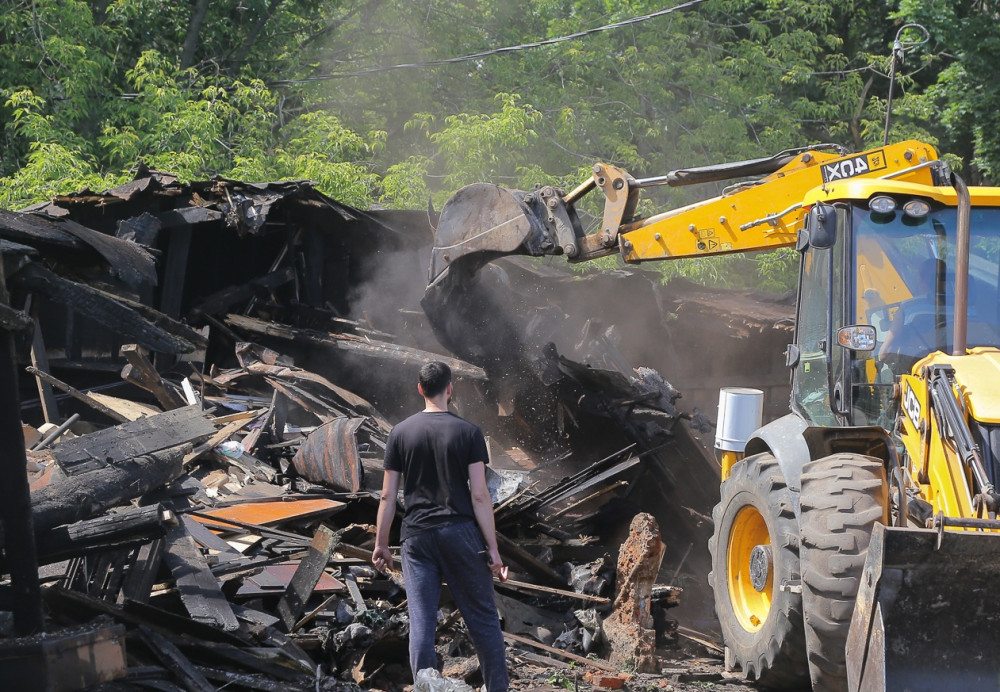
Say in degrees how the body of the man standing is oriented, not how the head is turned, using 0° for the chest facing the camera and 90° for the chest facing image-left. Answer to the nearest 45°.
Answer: approximately 180°

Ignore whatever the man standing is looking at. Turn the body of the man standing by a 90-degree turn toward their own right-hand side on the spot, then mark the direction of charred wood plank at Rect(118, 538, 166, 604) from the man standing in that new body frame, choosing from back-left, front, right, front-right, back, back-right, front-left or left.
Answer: back-left

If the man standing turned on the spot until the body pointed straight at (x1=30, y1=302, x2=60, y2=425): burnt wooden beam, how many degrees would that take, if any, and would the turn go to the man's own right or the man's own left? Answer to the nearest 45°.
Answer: approximately 45° to the man's own left

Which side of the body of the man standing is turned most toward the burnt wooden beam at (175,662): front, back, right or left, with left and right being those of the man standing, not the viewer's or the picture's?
left

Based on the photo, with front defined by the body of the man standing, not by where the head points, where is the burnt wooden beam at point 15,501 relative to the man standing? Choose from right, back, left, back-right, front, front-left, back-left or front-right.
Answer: left

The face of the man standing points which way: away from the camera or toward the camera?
away from the camera

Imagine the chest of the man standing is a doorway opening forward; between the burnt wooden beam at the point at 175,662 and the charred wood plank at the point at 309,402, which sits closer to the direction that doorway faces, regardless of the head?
the charred wood plank

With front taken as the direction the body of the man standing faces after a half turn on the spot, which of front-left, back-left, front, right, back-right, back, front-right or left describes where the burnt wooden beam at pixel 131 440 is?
back-right

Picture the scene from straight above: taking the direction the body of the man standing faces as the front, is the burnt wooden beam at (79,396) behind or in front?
in front

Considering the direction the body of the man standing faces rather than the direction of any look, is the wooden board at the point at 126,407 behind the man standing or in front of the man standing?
in front
